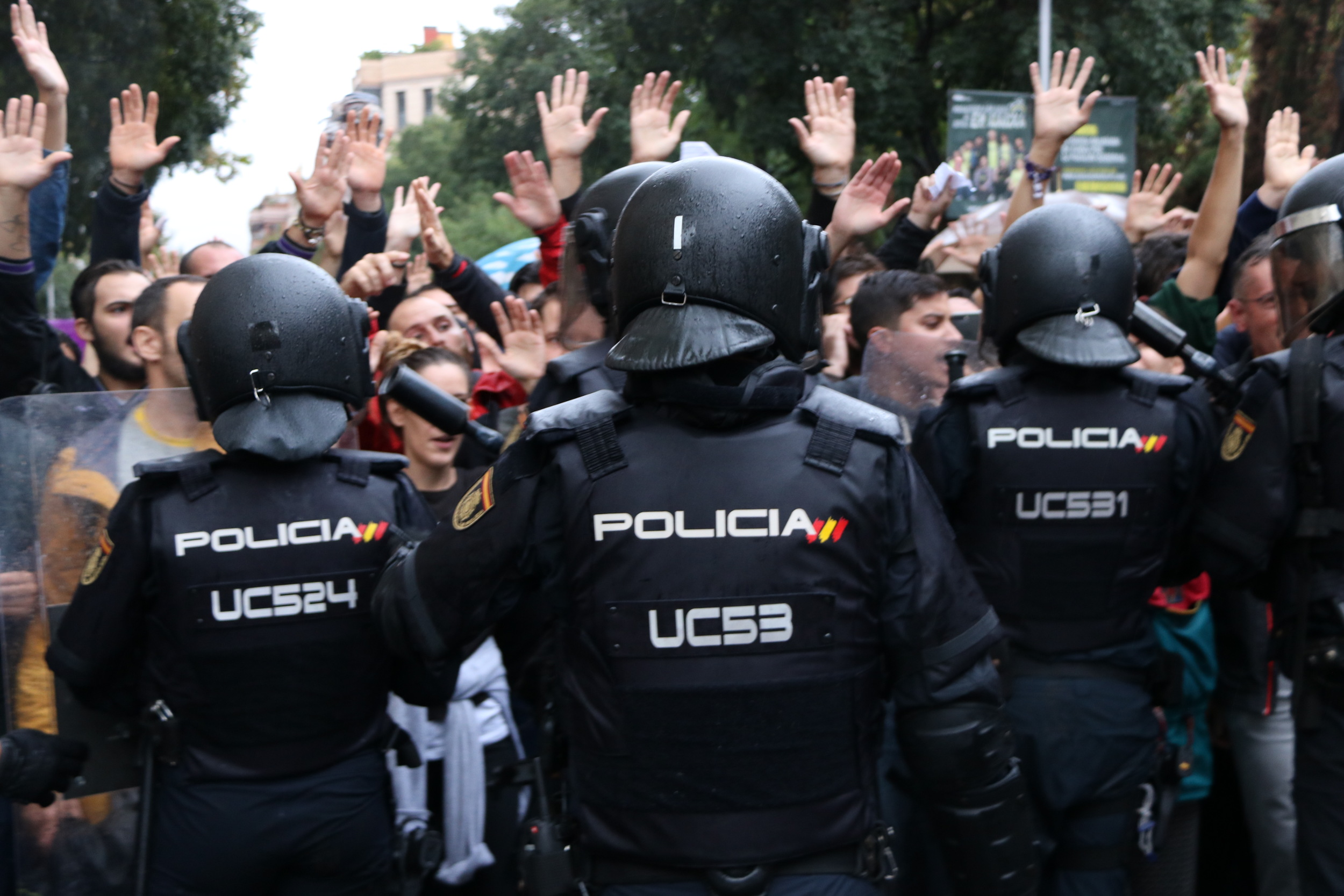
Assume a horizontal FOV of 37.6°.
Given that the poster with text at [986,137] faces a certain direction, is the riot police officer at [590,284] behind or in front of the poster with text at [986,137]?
in front

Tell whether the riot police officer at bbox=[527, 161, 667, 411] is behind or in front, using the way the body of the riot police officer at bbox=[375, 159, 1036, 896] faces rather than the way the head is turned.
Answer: in front

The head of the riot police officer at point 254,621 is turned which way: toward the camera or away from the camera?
away from the camera

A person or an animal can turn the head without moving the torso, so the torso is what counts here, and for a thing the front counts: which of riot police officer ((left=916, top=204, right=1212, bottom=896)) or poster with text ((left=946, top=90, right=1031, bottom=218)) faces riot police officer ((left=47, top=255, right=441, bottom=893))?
the poster with text

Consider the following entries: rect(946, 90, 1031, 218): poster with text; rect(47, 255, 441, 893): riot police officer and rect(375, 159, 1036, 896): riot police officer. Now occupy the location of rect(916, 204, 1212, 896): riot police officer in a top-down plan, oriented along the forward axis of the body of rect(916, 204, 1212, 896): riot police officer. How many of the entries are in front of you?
1

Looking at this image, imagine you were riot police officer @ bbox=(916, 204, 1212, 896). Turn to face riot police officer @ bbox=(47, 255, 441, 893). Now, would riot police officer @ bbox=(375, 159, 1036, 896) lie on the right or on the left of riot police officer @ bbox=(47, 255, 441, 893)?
left

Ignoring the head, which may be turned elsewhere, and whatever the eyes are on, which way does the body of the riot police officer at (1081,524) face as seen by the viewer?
away from the camera

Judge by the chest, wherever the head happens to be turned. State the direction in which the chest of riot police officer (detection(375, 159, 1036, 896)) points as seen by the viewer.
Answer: away from the camera

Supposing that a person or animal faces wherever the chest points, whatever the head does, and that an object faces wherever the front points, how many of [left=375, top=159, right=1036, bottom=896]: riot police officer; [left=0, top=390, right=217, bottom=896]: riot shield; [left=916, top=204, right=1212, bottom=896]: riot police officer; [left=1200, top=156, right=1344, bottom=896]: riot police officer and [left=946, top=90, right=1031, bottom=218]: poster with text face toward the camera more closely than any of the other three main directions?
1

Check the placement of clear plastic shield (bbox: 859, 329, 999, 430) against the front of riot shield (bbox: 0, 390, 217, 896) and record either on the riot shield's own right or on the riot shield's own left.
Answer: on the riot shield's own right

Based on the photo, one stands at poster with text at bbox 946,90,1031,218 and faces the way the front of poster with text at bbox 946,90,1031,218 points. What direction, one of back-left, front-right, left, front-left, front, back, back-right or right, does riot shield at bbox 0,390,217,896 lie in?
front

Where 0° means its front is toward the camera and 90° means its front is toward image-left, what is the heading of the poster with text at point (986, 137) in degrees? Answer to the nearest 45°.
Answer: approximately 0°

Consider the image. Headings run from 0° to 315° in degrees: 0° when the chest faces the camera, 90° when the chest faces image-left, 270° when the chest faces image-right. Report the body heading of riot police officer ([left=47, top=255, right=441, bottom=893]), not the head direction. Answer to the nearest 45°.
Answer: approximately 180°

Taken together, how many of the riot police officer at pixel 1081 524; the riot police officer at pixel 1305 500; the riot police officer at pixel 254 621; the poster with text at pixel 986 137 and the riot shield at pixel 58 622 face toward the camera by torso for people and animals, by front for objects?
1

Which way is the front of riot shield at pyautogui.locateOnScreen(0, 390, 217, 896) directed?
away from the camera

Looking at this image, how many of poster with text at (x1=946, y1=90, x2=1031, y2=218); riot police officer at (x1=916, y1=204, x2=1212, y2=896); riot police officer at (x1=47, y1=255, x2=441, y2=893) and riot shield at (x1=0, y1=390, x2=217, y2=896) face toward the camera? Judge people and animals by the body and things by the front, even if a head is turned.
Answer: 1

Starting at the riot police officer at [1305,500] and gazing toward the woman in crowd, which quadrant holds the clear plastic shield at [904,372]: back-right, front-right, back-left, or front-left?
front-right

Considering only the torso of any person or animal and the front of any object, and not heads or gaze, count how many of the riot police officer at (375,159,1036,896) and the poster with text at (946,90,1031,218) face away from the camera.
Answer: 1
